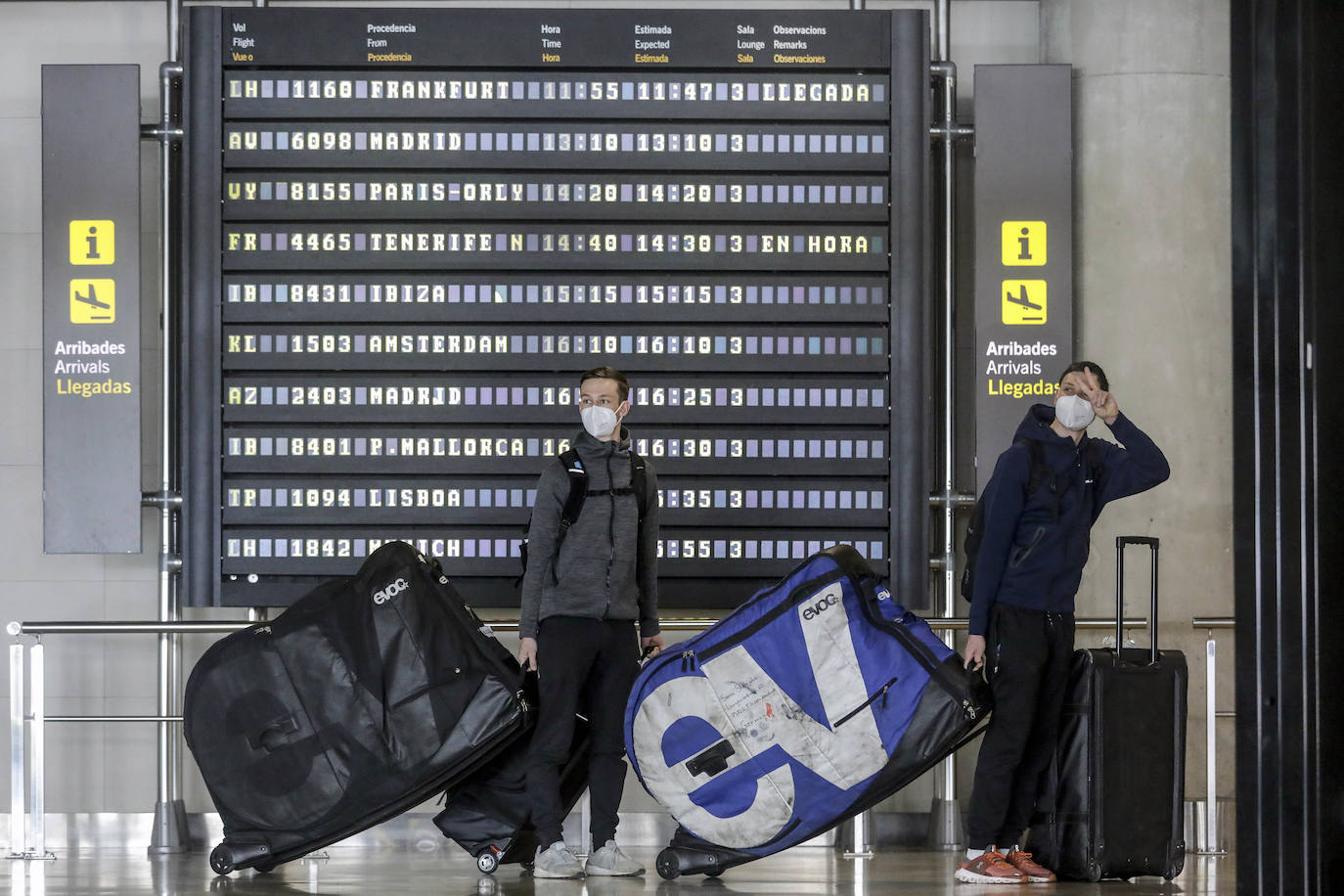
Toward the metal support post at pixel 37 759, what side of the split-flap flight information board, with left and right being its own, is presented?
right

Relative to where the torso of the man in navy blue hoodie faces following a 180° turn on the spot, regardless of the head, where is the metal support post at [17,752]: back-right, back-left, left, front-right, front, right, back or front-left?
front-left

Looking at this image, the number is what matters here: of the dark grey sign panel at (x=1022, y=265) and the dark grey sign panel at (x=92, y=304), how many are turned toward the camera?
2

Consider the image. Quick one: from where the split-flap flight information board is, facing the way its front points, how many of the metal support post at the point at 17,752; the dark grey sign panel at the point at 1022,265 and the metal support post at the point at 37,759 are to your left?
1

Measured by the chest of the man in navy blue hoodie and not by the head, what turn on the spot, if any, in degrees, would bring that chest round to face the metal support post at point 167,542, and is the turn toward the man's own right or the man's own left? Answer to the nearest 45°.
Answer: approximately 135° to the man's own right

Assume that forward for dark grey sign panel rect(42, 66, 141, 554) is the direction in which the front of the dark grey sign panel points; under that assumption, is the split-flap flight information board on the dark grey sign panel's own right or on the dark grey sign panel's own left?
on the dark grey sign panel's own left

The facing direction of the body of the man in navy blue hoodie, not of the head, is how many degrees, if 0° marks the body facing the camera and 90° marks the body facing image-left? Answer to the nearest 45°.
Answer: approximately 315°

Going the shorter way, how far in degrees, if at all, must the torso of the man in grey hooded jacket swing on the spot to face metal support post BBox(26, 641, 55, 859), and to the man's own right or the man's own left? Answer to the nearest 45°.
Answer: approximately 135° to the man's own right
